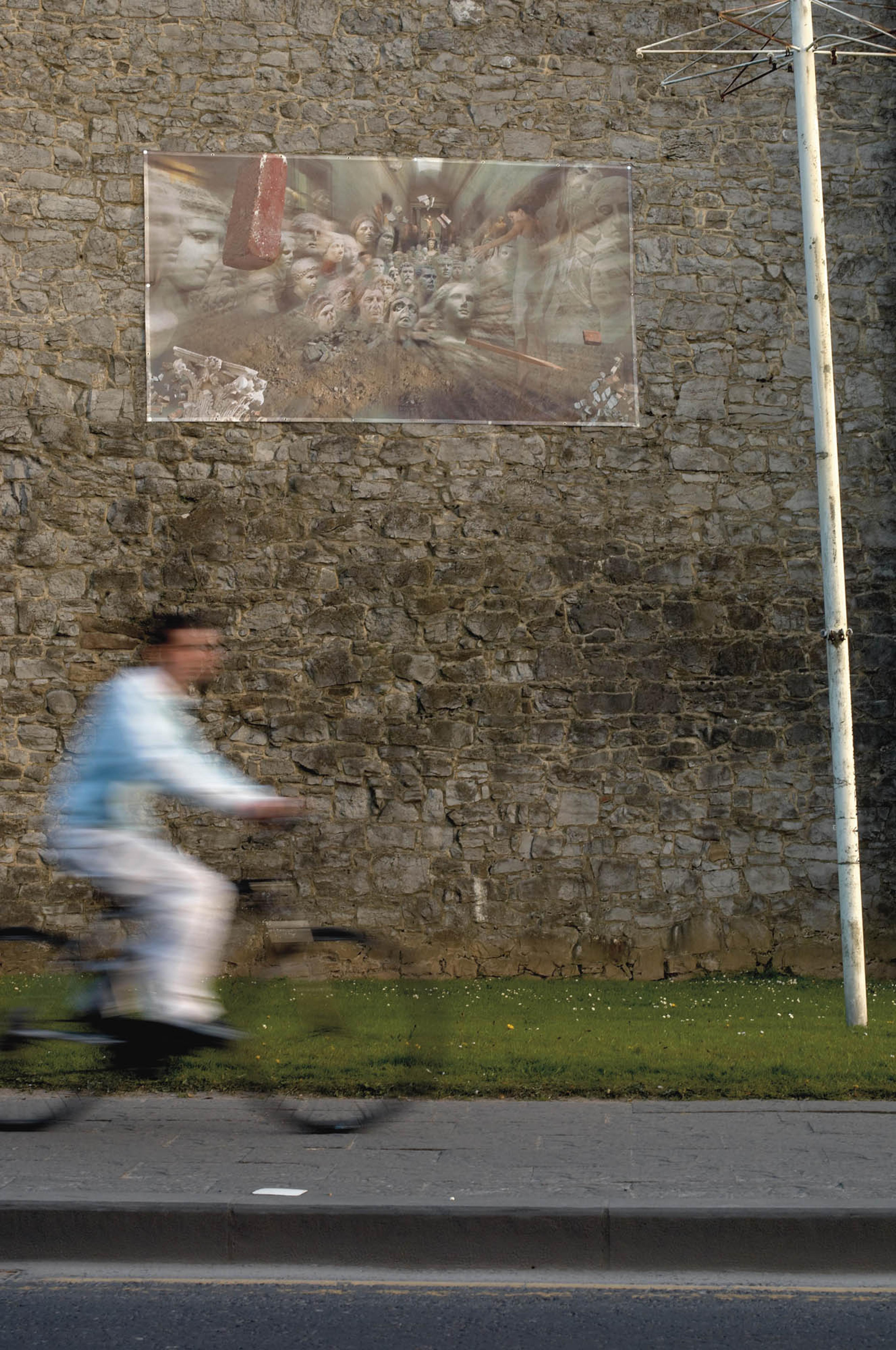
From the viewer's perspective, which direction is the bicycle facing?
to the viewer's right

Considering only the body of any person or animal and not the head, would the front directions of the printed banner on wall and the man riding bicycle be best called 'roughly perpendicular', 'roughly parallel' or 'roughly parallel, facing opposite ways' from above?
roughly perpendicular

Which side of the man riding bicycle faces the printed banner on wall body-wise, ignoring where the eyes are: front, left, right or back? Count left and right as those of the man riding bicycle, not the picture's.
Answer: left

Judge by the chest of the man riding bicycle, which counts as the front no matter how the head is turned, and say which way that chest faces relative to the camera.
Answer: to the viewer's right

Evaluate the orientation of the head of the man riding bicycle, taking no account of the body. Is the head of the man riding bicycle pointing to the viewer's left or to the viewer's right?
to the viewer's right

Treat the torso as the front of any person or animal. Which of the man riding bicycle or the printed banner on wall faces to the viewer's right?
the man riding bicycle

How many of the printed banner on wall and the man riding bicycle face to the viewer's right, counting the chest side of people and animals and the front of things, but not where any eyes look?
1

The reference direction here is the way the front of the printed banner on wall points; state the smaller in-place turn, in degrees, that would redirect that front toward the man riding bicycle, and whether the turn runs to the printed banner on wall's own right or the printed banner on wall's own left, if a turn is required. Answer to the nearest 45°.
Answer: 0° — it already faces them

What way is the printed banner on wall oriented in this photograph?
toward the camera

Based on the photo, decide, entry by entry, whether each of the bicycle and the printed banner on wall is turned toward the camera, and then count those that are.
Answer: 1
